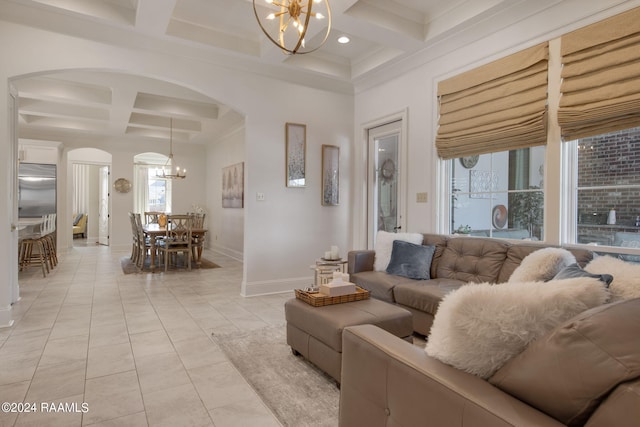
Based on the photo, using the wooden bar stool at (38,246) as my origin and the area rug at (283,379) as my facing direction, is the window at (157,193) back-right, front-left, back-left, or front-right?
back-left

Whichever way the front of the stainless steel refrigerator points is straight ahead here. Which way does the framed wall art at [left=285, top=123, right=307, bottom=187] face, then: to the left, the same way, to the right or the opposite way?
the same way

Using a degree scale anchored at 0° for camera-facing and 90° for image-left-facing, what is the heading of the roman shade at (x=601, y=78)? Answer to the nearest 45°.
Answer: approximately 45°

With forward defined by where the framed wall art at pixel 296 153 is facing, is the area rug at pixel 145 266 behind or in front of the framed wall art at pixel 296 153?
behind

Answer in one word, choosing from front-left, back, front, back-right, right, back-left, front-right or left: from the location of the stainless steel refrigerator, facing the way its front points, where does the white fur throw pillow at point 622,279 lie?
front

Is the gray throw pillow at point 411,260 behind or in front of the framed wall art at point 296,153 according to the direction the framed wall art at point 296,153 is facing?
in front

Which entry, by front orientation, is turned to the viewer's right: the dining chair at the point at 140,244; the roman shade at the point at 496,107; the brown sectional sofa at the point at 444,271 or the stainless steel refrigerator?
the dining chair

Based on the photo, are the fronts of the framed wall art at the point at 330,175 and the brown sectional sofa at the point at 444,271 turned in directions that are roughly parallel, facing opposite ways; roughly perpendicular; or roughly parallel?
roughly perpendicular

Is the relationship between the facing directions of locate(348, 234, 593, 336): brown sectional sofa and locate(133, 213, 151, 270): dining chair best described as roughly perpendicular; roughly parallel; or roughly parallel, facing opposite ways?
roughly parallel, facing opposite ways

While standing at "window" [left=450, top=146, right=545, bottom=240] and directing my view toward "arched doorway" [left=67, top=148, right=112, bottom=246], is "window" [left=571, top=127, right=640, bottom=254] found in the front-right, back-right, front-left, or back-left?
back-left

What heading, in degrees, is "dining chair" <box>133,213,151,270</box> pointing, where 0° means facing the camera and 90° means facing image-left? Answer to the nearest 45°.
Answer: approximately 270°

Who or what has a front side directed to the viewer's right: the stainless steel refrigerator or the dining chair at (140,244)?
the dining chair

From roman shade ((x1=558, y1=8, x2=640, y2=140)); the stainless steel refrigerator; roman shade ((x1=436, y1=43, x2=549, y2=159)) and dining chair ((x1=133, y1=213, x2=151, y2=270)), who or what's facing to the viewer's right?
the dining chair

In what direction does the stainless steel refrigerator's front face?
toward the camera

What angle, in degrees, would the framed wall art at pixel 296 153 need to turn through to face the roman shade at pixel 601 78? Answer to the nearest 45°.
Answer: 0° — it already faces it

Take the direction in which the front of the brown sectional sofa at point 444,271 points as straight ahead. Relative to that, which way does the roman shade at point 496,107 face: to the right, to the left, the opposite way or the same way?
the same way

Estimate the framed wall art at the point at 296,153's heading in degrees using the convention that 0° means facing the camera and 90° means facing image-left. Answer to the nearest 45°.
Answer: approximately 315°

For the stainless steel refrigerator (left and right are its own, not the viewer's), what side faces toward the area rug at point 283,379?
front

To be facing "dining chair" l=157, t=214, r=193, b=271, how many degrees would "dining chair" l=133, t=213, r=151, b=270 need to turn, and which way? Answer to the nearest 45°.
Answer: approximately 45° to its right

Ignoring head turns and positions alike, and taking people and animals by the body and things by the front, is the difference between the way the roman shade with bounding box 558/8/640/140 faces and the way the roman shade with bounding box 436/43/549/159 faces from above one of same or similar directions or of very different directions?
same or similar directions
